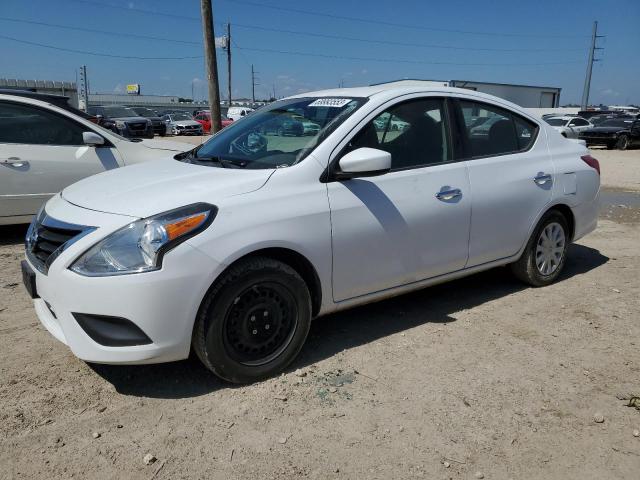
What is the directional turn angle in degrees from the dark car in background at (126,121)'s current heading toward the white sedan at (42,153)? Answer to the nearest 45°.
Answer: approximately 45° to its right

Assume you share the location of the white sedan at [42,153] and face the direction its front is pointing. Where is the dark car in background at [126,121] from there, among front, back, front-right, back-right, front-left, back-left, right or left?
left

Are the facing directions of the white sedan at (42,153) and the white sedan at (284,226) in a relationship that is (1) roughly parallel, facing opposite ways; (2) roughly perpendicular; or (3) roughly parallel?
roughly parallel, facing opposite ways

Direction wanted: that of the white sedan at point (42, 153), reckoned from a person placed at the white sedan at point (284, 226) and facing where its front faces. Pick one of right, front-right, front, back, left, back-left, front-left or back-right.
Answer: right

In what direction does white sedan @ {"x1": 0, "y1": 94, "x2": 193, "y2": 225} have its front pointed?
to the viewer's right

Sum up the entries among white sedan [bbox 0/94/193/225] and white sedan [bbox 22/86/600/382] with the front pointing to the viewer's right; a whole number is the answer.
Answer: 1

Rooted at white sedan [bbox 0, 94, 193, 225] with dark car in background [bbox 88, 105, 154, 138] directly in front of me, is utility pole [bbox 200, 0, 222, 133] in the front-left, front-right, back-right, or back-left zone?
front-right

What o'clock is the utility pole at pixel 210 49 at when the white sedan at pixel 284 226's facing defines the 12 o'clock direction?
The utility pole is roughly at 4 o'clock from the white sedan.

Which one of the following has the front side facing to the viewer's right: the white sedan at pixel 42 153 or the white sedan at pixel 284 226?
the white sedan at pixel 42 153

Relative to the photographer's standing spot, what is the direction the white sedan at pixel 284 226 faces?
facing the viewer and to the left of the viewer

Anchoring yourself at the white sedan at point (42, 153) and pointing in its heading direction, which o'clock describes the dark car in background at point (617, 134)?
The dark car in background is roughly at 11 o'clock from the white sedan.

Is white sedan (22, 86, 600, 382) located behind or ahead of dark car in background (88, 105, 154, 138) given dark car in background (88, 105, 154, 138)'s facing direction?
ahead

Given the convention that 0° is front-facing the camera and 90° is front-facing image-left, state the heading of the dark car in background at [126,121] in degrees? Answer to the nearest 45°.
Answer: approximately 315°

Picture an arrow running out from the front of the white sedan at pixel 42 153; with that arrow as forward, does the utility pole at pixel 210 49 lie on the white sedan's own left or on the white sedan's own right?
on the white sedan's own left
